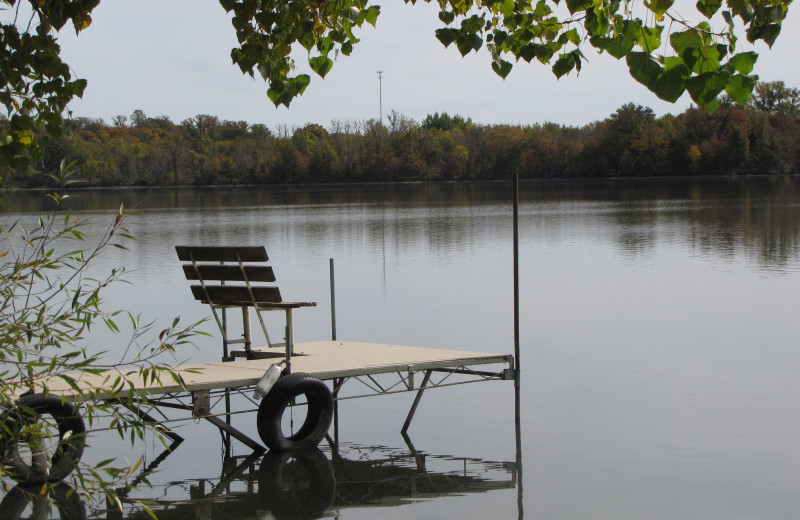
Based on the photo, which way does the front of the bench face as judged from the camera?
facing away from the viewer and to the right of the viewer

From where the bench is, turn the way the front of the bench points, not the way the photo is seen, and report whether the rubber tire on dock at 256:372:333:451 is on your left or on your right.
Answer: on your right

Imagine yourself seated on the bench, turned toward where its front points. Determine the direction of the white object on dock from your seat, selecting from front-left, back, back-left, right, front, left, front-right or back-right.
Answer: back-right
